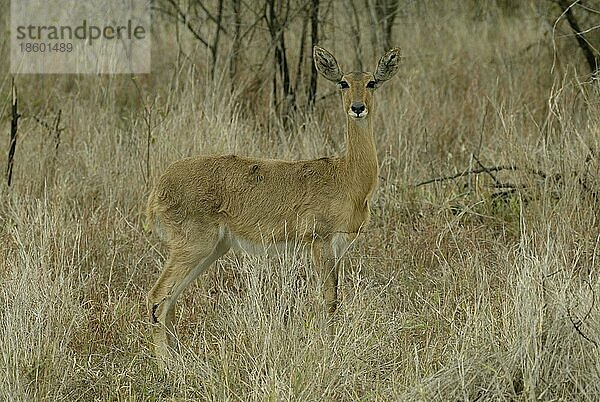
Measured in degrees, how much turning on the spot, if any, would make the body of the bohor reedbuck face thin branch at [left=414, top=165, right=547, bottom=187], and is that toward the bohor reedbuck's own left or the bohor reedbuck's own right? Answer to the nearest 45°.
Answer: approximately 45° to the bohor reedbuck's own left

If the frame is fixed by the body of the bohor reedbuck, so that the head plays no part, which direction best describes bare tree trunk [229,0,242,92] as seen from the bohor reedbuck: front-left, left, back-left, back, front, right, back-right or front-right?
left

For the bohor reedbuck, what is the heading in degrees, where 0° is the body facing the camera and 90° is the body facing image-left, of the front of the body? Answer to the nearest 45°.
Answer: approximately 270°

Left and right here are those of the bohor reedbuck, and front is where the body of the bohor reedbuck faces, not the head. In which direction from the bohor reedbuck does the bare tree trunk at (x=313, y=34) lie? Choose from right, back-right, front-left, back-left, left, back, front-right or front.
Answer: left

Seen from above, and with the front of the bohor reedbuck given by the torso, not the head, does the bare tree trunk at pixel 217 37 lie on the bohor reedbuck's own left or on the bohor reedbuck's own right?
on the bohor reedbuck's own left

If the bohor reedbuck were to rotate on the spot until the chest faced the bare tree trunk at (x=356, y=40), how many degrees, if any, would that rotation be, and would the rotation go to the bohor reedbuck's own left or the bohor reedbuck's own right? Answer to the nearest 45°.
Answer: approximately 90° to the bohor reedbuck's own left

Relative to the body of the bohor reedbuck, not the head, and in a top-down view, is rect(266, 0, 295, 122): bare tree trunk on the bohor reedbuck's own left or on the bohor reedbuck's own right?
on the bohor reedbuck's own left
